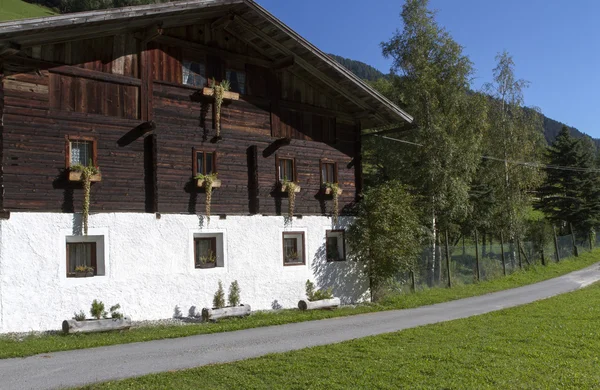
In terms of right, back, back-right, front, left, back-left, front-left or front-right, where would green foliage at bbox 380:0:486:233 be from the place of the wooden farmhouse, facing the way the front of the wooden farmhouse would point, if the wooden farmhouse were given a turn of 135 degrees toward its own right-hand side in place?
back-right

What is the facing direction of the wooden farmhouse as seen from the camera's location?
facing the viewer and to the right of the viewer

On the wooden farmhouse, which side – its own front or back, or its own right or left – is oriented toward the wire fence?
left
